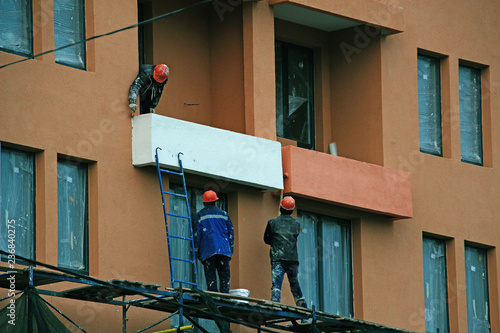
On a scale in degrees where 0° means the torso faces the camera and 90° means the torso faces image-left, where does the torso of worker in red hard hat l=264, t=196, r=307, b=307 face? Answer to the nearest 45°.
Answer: approximately 180°

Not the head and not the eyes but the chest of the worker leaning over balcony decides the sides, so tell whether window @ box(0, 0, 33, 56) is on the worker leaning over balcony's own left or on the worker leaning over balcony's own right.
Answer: on the worker leaning over balcony's own right

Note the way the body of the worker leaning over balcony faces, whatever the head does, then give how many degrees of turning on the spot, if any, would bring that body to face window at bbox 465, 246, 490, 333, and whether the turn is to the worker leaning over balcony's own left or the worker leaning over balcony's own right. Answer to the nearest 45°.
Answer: approximately 90° to the worker leaning over balcony's own left

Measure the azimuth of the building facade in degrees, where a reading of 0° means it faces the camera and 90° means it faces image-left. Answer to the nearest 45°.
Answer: approximately 315°

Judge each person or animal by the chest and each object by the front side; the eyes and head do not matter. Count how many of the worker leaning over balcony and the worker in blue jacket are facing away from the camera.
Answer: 1

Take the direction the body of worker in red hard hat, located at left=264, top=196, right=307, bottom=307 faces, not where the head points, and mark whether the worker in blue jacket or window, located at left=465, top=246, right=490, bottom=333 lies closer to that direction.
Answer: the window

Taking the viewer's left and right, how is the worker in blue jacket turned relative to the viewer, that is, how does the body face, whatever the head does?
facing away from the viewer

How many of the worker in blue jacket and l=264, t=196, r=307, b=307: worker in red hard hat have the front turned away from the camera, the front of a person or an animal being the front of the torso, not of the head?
2

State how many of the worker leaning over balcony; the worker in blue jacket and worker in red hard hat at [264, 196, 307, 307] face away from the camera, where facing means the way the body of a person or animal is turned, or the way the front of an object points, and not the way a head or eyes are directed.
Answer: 2
